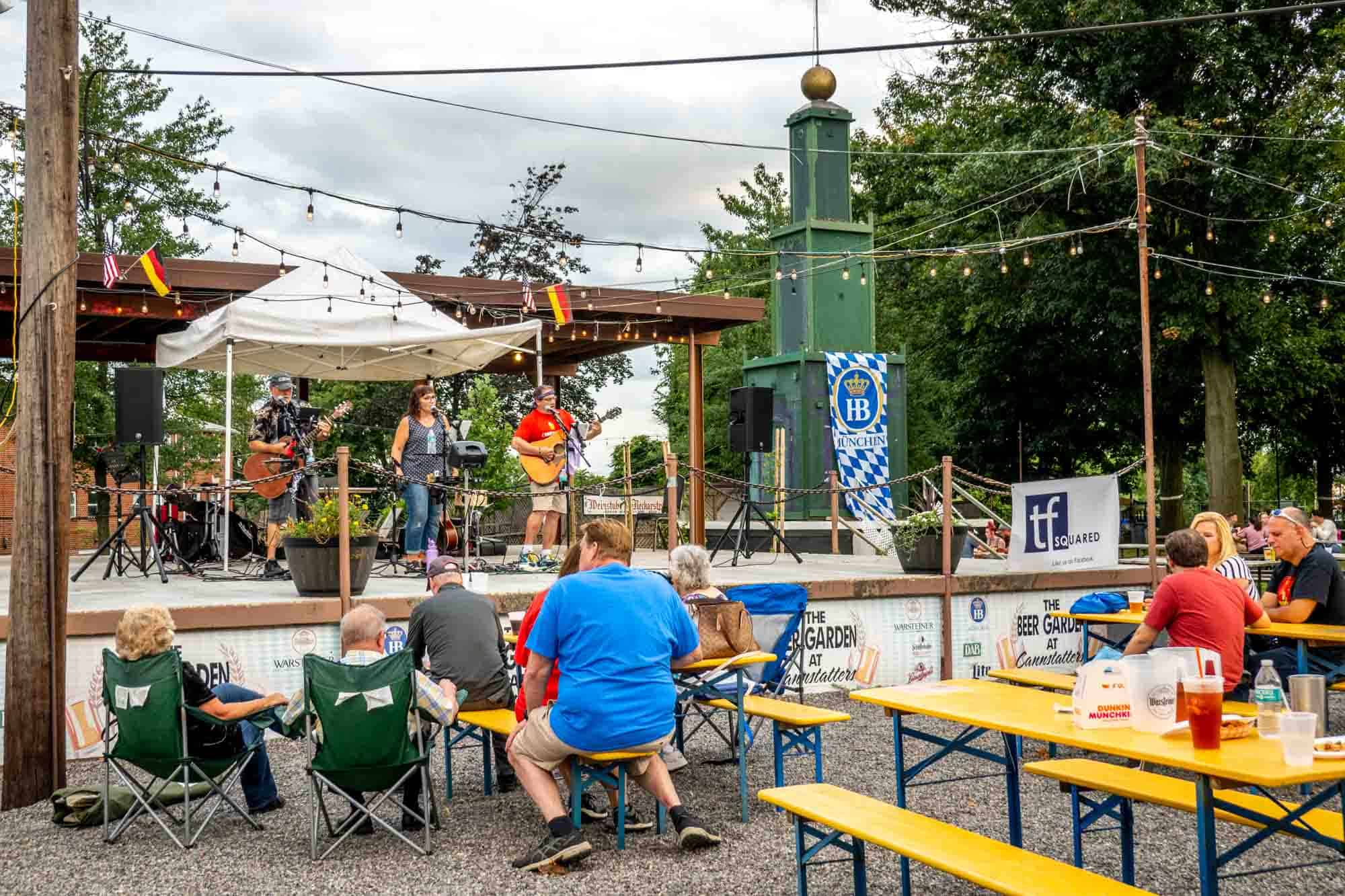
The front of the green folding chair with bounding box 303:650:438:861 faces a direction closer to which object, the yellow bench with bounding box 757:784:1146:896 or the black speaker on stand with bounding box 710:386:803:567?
the black speaker on stand

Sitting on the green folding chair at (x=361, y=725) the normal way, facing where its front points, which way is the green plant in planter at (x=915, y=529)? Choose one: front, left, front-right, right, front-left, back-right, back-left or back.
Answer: front-right

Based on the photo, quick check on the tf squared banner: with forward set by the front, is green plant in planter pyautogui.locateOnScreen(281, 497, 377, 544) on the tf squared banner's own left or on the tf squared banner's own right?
on the tf squared banner's own right

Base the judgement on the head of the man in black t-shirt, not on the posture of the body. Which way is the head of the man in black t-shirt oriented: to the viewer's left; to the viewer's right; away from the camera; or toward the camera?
to the viewer's left

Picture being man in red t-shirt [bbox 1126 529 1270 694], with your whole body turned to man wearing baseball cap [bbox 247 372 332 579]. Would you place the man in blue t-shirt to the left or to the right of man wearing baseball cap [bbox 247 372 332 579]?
left

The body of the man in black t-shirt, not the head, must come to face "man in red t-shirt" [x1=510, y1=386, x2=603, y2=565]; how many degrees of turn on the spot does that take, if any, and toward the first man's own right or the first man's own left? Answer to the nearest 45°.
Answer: approximately 45° to the first man's own right

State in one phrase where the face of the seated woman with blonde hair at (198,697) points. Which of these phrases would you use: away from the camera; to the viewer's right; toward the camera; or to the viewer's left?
away from the camera

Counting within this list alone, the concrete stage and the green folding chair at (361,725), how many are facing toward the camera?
1

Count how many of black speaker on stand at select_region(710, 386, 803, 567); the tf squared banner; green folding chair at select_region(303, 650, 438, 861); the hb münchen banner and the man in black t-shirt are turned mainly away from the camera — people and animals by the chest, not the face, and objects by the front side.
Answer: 1

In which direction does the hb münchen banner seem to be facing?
toward the camera

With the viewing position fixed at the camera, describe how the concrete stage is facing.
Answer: facing the viewer

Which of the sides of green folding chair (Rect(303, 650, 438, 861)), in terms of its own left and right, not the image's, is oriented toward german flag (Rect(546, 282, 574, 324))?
front

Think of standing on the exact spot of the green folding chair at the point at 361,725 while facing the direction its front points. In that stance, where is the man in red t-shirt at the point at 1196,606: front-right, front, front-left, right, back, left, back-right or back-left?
right

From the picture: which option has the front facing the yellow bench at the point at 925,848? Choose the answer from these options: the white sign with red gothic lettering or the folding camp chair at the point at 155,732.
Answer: the white sign with red gothic lettering

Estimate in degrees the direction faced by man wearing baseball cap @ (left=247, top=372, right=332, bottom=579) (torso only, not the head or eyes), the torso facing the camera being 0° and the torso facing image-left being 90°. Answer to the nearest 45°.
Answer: approximately 315°

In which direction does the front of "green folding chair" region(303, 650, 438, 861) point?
away from the camera

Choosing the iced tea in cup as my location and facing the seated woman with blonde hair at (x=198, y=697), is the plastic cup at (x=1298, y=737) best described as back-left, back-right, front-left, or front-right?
back-left

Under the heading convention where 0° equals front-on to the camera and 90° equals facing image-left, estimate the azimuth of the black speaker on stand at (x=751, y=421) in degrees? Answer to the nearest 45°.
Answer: approximately 315°

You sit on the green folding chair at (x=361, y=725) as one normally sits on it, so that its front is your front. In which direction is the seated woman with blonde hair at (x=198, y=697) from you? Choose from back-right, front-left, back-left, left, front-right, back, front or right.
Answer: front-left

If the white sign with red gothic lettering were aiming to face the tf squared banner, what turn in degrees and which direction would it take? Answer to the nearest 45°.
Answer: approximately 45° to its left

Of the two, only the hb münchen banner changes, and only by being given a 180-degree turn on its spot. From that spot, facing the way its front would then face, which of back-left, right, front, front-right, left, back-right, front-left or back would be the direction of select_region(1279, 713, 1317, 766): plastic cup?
back
